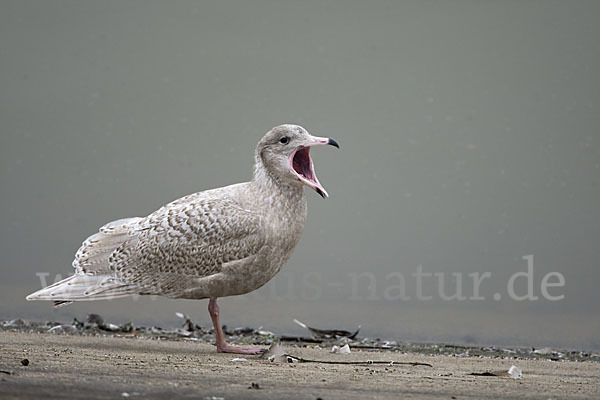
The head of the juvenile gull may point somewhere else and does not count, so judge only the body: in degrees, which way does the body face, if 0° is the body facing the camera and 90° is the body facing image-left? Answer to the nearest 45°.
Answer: approximately 270°

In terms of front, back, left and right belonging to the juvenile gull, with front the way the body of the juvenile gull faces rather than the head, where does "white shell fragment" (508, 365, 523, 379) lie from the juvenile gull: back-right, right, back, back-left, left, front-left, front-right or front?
front-right

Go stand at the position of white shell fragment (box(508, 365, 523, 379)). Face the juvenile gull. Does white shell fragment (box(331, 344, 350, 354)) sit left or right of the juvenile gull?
right
